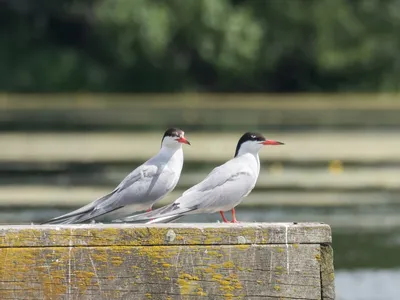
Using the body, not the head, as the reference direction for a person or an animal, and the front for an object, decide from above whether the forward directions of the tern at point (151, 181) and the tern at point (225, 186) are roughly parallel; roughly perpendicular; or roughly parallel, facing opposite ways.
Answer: roughly parallel

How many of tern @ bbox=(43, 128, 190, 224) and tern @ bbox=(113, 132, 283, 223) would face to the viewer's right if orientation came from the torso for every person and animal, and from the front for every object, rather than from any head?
2

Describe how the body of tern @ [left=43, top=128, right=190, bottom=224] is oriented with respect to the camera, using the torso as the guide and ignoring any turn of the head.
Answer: to the viewer's right

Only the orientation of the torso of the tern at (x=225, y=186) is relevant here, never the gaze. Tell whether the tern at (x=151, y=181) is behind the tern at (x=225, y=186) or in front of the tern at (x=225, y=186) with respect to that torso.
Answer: behind

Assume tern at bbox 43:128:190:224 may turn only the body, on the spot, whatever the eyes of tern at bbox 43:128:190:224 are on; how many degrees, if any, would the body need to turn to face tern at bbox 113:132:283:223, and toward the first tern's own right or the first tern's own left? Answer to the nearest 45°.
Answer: approximately 45° to the first tern's own right

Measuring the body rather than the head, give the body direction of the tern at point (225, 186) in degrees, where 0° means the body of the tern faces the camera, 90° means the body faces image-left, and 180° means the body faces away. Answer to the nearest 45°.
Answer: approximately 270°
